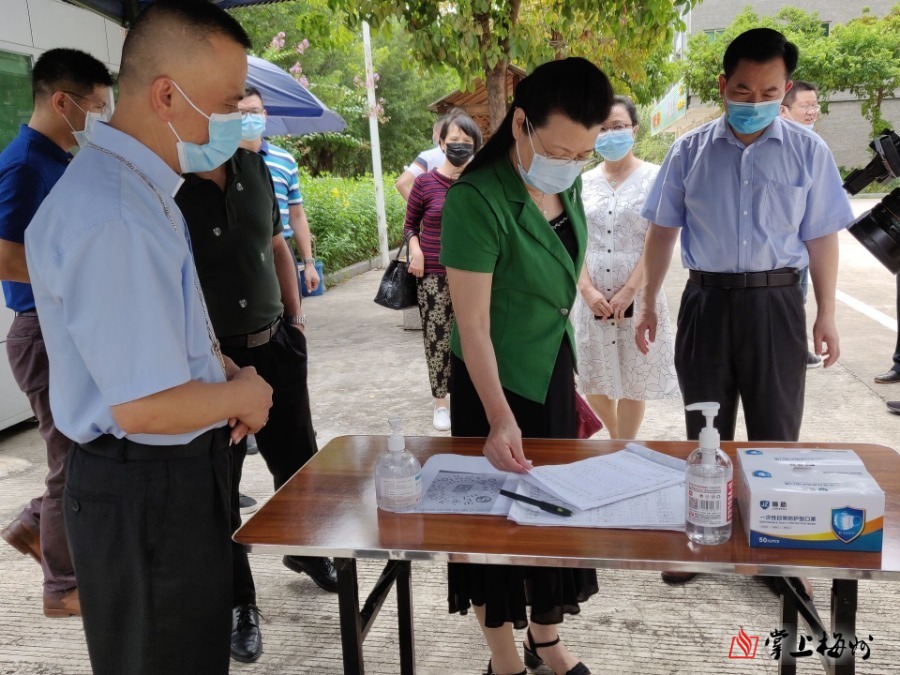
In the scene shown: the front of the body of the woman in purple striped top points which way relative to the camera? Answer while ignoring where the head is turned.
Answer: toward the camera

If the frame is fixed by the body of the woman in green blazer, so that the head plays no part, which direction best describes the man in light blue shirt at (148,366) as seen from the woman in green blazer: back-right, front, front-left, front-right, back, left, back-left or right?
right

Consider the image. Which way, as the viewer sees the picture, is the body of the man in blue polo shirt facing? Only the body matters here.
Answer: to the viewer's right

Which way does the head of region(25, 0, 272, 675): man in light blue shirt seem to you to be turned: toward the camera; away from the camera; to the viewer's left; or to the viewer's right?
to the viewer's right

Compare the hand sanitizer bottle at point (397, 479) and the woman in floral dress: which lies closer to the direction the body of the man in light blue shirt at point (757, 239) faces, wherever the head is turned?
the hand sanitizer bottle

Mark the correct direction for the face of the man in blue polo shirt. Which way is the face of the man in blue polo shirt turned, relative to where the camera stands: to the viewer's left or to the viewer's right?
to the viewer's right

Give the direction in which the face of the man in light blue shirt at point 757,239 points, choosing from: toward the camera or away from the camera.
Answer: toward the camera

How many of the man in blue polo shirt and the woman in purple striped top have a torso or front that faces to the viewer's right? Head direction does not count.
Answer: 1

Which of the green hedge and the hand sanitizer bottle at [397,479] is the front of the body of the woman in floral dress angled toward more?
the hand sanitizer bottle

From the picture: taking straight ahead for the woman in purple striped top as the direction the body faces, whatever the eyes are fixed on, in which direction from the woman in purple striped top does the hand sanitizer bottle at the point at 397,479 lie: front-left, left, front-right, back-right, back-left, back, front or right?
front

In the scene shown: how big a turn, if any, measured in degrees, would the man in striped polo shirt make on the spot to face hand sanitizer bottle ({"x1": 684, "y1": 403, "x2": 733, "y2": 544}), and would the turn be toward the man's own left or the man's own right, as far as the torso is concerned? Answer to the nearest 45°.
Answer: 0° — they already face it

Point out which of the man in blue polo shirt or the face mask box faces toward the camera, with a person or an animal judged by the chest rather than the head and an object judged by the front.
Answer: the face mask box

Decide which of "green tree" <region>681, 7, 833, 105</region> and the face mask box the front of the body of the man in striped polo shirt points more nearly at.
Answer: the face mask box
